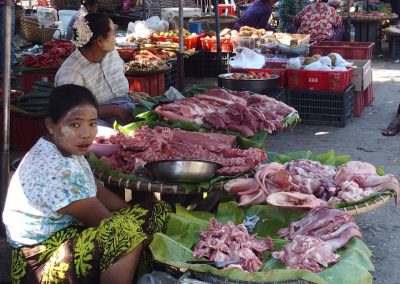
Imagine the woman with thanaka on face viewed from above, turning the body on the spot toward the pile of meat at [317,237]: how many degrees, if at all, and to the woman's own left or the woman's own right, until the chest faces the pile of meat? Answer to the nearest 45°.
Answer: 0° — they already face it

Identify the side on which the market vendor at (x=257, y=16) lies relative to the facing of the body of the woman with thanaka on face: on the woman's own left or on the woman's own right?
on the woman's own left

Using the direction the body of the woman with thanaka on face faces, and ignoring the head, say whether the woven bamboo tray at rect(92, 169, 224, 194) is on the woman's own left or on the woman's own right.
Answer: on the woman's own left

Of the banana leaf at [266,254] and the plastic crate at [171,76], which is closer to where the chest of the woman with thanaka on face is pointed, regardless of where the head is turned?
the banana leaf

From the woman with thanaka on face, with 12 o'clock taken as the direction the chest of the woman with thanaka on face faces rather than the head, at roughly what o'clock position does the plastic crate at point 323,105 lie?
The plastic crate is roughly at 10 o'clock from the woman with thanaka on face.

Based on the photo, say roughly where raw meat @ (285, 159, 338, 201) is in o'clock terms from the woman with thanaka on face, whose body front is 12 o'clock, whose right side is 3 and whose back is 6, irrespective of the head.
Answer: The raw meat is roughly at 11 o'clock from the woman with thanaka on face.

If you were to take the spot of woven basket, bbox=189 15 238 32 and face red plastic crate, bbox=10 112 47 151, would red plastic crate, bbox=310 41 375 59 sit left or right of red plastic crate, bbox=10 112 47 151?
left

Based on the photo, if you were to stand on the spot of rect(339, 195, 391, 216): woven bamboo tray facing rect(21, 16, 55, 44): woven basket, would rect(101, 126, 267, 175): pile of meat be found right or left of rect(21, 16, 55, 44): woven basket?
left

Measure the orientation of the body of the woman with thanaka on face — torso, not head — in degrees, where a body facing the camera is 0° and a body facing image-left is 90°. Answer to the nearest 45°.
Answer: approximately 270°

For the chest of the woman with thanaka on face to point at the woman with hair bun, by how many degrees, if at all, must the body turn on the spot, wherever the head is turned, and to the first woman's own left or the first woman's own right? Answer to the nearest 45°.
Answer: approximately 90° to the first woman's own left

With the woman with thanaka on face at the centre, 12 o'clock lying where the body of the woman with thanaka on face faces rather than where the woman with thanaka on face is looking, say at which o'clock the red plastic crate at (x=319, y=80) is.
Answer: The red plastic crate is roughly at 10 o'clock from the woman with thanaka on face.
